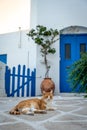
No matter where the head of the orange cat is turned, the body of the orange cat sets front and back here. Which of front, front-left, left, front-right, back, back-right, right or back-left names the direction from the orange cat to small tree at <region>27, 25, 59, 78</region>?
left

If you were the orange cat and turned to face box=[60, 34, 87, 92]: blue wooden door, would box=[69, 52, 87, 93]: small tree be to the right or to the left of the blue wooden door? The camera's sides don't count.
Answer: right

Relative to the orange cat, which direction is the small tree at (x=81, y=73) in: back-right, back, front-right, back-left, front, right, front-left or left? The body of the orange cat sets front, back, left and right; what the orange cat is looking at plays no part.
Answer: front-left

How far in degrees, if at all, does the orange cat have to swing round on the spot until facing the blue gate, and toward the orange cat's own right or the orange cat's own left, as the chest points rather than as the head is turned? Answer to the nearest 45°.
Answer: approximately 90° to the orange cat's own left

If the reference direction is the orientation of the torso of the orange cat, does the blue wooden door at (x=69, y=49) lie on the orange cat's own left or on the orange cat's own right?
on the orange cat's own left

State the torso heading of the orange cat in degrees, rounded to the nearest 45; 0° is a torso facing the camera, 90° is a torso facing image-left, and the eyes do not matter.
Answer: approximately 270°
